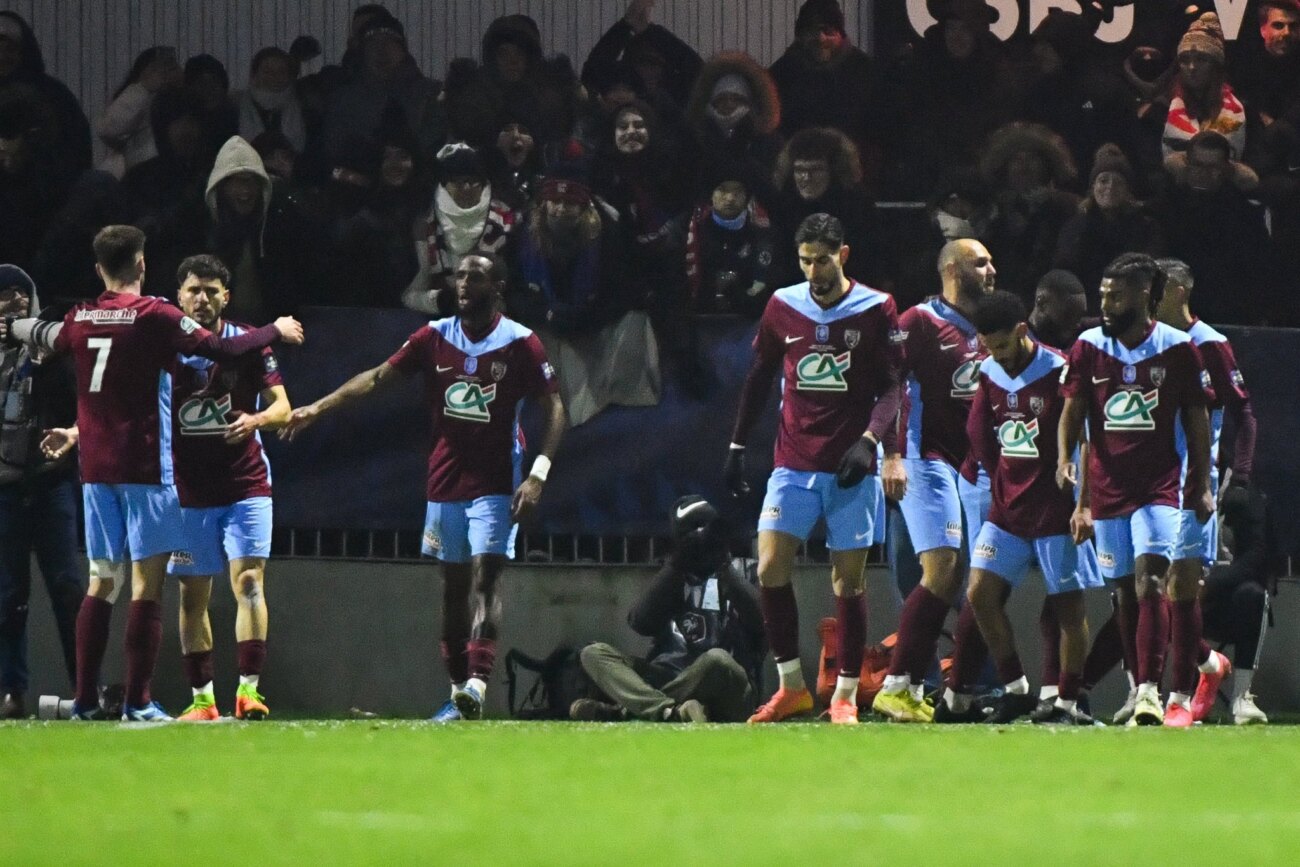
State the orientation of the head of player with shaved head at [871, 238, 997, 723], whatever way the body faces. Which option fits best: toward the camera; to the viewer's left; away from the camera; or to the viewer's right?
to the viewer's right

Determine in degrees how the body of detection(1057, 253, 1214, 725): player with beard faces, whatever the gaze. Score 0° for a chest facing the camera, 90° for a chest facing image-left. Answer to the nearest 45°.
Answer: approximately 0°

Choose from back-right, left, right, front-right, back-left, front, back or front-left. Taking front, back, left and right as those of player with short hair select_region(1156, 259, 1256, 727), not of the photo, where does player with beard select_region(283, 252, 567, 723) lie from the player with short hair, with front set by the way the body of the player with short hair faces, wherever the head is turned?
front-right

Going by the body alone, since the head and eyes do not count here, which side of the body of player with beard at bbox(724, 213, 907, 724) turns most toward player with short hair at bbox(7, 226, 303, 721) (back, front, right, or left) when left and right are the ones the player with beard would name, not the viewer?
right

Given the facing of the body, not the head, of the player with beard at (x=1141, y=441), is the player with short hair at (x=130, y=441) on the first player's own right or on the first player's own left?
on the first player's own right

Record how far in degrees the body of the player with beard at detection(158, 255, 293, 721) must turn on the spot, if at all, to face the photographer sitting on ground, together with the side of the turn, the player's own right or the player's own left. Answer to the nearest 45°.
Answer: approximately 90° to the player's own left

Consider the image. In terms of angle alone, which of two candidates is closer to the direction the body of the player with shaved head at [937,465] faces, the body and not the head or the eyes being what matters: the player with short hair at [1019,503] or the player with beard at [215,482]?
the player with short hair

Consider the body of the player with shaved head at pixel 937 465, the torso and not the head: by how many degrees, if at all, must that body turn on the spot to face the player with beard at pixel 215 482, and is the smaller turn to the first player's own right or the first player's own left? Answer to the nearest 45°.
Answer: approximately 135° to the first player's own right

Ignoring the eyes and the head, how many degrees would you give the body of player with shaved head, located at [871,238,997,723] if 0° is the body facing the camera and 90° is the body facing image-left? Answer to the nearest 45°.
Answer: approximately 315°
